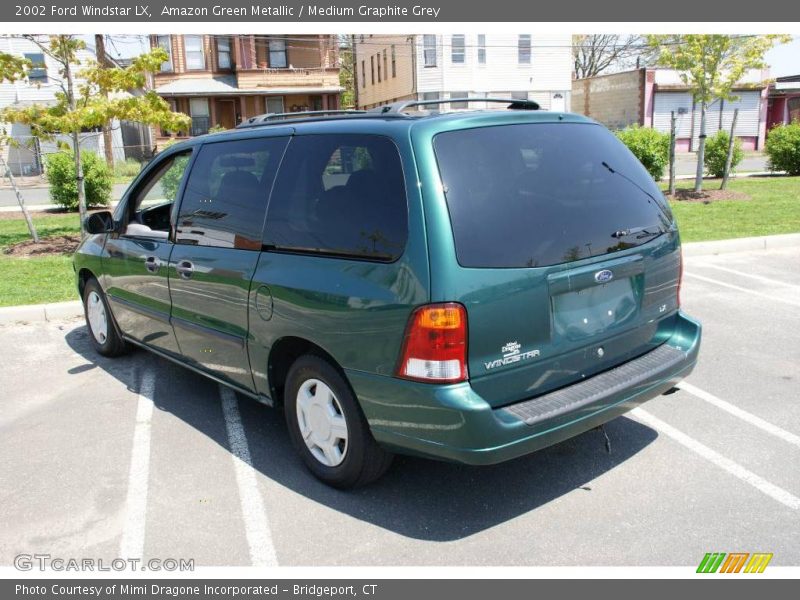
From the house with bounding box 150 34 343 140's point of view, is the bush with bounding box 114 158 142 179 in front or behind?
in front

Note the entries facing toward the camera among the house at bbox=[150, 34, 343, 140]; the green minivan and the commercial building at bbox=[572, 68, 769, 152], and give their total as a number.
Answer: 2

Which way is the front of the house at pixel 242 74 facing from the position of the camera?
facing the viewer

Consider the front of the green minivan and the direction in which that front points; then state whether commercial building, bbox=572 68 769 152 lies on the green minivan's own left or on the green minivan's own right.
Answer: on the green minivan's own right

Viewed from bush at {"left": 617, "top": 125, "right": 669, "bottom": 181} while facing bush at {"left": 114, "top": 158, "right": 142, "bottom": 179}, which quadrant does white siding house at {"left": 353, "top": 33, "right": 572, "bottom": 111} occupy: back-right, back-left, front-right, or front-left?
front-right

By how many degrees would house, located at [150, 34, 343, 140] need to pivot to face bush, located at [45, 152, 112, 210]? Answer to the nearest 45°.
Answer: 0° — it already faces it

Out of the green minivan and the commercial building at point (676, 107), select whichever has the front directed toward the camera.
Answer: the commercial building

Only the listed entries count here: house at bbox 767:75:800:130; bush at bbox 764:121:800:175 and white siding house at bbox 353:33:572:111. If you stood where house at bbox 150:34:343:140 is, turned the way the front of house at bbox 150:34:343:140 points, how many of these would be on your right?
0

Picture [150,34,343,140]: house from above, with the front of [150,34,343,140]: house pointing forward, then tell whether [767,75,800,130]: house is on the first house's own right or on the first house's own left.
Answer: on the first house's own left

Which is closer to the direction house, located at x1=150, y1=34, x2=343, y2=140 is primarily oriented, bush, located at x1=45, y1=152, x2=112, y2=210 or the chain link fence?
the bush

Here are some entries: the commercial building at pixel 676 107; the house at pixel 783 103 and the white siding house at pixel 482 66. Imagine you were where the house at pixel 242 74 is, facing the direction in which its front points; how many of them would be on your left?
3

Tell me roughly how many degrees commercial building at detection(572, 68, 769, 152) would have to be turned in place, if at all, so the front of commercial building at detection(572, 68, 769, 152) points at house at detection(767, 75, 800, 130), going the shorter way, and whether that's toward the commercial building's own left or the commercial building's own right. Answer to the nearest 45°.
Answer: approximately 135° to the commercial building's own left

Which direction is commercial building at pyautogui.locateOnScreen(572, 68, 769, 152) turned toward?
toward the camera

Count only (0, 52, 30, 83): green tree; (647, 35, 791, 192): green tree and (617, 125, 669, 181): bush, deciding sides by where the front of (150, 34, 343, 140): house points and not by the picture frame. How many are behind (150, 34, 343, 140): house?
0

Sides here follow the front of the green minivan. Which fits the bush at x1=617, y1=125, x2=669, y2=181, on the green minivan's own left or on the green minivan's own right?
on the green minivan's own right

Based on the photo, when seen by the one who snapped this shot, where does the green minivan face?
facing away from the viewer and to the left of the viewer

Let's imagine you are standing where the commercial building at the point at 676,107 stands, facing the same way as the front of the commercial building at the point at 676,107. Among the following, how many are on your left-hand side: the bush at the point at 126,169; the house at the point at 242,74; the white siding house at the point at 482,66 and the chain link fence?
0

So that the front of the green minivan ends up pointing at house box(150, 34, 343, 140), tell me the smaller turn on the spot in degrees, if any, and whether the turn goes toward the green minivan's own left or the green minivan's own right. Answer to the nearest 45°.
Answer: approximately 45° to the green minivan's own right
